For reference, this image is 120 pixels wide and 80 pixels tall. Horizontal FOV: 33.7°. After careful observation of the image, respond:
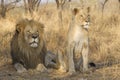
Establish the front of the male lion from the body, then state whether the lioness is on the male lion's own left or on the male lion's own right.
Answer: on the male lion's own left

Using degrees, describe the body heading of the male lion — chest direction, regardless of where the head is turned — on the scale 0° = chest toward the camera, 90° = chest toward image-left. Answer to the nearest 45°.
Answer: approximately 0°
